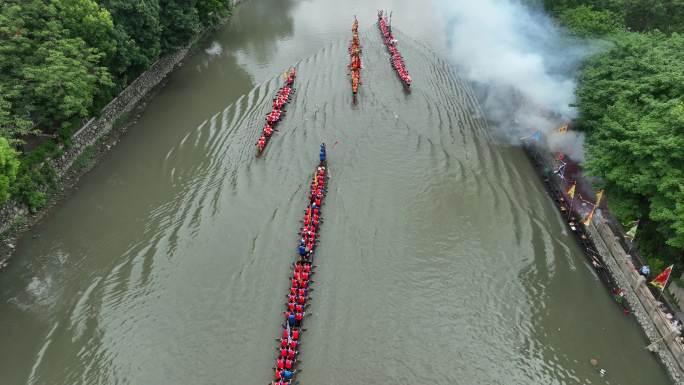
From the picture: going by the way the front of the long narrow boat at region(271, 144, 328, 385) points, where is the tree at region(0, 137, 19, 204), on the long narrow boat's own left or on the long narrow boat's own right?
on the long narrow boat's own left

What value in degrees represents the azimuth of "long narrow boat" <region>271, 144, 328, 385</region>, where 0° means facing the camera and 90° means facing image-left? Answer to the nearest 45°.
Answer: approximately 180°

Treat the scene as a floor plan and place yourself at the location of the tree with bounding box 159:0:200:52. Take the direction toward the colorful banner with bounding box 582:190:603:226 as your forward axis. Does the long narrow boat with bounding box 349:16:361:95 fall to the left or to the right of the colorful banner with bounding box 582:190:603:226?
left

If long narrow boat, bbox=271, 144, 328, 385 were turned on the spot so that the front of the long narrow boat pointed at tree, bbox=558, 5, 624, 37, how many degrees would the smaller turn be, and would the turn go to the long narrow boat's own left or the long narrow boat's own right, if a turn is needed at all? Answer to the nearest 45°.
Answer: approximately 45° to the long narrow boat's own right

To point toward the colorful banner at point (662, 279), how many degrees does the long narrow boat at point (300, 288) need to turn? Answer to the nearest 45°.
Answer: approximately 90° to its right

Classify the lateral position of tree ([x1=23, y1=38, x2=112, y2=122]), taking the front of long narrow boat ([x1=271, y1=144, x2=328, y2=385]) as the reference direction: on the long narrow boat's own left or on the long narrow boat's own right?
on the long narrow boat's own left

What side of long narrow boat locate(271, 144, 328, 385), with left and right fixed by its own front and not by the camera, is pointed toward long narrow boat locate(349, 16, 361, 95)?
front

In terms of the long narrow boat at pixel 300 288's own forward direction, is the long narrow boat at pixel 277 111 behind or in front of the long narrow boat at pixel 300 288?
in front

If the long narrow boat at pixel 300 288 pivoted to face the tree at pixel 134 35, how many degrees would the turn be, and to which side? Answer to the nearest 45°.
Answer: approximately 45° to its left

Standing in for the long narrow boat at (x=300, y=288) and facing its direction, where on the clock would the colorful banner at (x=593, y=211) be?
The colorful banner is roughly at 3 o'clock from the long narrow boat.
